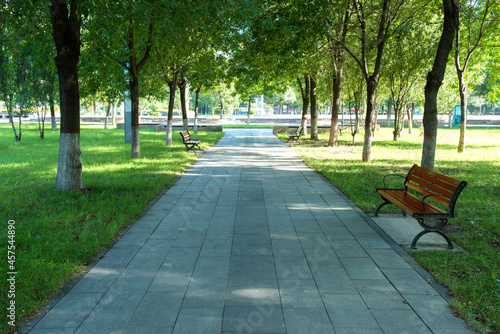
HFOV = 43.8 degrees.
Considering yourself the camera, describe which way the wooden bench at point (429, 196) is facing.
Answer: facing the viewer and to the left of the viewer

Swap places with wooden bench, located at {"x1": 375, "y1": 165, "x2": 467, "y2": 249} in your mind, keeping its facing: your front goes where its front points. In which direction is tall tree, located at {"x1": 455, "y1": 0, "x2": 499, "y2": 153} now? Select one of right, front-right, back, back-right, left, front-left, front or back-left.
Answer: back-right

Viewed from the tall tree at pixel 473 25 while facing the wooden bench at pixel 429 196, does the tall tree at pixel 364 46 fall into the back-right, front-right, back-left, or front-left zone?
front-right

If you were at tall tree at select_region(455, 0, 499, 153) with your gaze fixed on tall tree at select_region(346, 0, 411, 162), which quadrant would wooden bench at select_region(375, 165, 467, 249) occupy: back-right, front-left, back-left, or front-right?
front-left

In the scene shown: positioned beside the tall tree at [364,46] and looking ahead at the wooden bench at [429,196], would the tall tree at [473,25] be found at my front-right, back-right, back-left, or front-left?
back-left

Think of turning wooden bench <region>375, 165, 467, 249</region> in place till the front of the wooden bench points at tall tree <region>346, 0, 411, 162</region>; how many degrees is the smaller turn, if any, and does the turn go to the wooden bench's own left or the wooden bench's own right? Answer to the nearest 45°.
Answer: approximately 135° to the wooden bench's own right

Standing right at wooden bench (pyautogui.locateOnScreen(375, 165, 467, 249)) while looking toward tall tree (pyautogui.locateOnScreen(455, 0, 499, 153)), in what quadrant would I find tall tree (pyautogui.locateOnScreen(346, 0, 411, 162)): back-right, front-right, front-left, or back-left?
front-left
